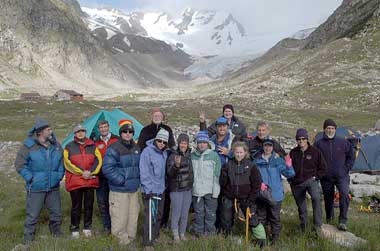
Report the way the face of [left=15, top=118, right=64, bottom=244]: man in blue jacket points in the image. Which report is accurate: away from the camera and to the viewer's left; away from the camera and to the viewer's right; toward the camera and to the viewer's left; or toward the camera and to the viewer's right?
toward the camera and to the viewer's right

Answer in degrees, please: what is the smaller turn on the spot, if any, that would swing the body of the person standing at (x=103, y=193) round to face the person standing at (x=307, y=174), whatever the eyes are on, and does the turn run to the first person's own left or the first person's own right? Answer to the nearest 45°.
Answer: approximately 90° to the first person's own left

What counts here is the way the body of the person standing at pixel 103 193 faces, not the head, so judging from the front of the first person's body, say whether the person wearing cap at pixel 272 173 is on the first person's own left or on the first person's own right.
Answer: on the first person's own left

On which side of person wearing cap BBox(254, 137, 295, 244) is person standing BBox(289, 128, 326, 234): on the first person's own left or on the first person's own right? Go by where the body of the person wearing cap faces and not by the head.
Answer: on the first person's own left

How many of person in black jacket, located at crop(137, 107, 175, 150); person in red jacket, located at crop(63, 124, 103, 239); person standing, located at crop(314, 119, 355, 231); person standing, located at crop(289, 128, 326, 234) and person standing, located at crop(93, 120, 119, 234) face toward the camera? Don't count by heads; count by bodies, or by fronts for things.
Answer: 5

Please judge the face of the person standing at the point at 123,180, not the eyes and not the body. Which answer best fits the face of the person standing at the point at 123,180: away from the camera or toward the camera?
toward the camera

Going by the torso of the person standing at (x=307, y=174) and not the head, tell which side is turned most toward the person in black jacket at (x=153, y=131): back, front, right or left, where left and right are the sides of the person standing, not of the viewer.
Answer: right

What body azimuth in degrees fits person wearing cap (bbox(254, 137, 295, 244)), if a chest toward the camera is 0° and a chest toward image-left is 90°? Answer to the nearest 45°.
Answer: approximately 0°

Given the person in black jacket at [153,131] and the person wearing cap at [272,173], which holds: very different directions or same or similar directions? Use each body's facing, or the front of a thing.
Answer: same or similar directions

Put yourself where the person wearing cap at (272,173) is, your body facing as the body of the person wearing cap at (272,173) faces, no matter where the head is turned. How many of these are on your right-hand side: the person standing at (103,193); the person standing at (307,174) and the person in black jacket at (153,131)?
2

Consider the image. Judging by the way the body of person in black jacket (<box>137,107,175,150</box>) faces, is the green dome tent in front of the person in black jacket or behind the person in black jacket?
behind

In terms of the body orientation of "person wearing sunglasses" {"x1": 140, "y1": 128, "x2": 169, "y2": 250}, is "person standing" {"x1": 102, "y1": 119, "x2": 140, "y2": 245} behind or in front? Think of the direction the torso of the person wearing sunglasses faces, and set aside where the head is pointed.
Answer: behind

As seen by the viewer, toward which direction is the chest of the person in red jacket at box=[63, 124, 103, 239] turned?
toward the camera

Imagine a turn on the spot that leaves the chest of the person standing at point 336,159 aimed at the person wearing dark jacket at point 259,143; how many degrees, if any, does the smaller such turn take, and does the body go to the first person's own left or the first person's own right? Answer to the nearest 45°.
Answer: approximately 45° to the first person's own right

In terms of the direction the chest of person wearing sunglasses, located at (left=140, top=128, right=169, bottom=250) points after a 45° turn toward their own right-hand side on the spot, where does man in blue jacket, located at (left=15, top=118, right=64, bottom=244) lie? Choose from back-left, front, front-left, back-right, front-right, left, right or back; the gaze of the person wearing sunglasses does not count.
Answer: right

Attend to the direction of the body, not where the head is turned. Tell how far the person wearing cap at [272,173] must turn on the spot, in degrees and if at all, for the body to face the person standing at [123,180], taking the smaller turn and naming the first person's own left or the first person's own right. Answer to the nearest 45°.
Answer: approximately 90° to the first person's own right

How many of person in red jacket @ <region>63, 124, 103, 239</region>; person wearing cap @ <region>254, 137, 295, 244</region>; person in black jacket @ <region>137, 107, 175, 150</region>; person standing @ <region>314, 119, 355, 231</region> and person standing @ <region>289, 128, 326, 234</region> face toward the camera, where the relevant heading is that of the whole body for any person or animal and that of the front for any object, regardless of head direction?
5

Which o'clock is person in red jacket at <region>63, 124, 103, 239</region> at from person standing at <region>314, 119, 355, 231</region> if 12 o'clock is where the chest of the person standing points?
The person in red jacket is roughly at 2 o'clock from the person standing.

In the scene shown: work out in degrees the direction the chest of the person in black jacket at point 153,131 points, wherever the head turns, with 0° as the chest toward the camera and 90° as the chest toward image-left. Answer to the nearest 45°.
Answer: approximately 0°

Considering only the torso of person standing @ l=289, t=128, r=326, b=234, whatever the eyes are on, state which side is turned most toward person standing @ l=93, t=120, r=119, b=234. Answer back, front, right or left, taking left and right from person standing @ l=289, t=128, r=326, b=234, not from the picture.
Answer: right
